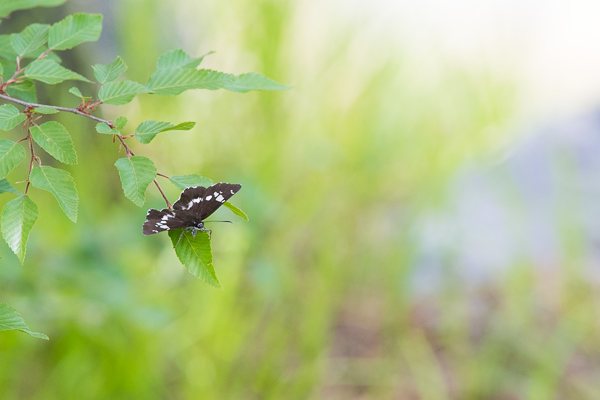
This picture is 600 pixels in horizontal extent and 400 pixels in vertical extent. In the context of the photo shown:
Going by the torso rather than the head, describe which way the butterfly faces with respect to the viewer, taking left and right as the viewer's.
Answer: facing the viewer and to the right of the viewer
